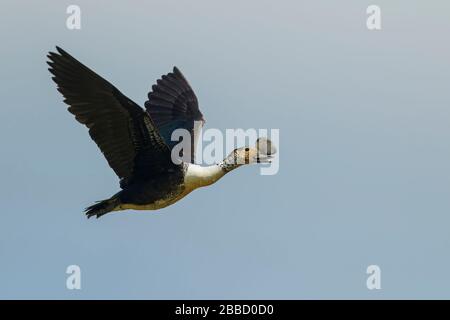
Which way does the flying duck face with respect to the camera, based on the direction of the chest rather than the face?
to the viewer's right
